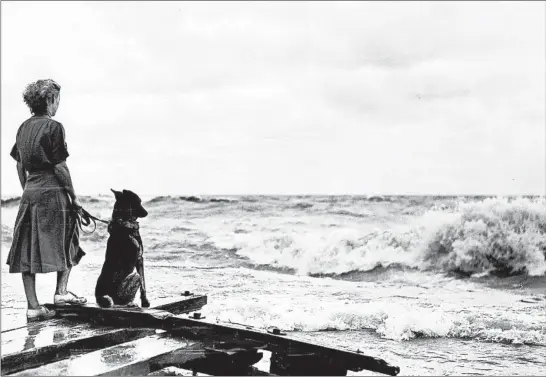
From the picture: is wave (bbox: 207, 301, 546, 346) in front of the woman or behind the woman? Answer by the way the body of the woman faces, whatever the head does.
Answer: in front

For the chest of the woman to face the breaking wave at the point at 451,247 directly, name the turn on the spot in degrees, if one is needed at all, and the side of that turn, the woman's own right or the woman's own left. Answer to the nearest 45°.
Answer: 0° — they already face it

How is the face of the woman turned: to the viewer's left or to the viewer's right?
to the viewer's right

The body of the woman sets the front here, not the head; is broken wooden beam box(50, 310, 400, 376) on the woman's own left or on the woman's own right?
on the woman's own right

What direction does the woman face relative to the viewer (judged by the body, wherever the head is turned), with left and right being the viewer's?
facing away from the viewer and to the right of the viewer

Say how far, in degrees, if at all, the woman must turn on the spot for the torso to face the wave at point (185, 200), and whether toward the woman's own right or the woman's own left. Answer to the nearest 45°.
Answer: approximately 45° to the woman's own left

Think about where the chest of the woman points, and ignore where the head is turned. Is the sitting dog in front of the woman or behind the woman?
in front
